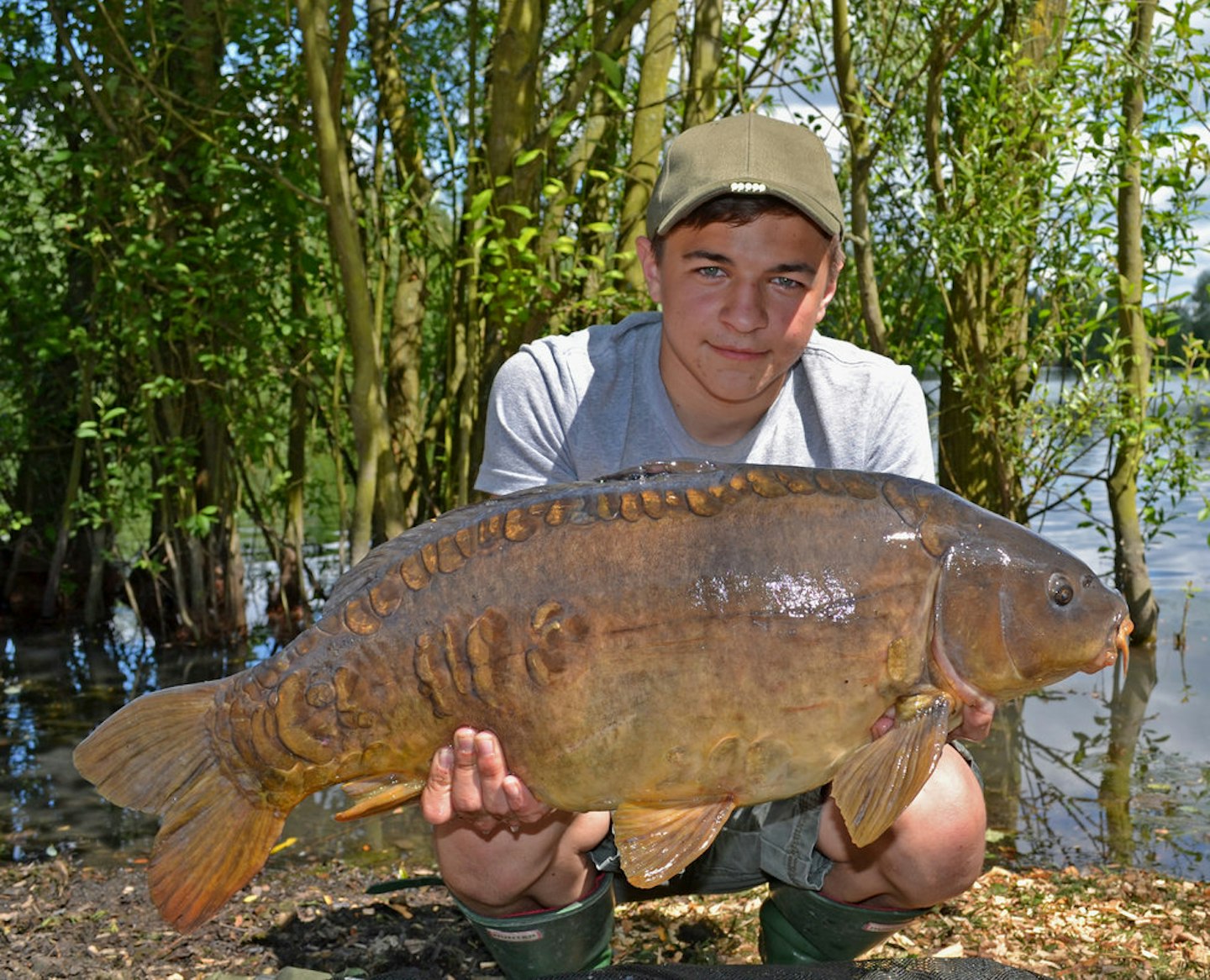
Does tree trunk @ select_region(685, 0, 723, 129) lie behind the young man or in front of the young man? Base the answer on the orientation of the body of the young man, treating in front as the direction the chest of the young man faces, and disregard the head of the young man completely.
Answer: behind

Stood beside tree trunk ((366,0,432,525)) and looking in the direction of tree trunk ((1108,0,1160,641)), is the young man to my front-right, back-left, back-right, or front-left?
front-right

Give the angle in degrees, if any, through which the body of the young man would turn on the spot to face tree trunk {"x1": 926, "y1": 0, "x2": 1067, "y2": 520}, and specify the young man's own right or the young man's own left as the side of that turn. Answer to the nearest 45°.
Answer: approximately 180°

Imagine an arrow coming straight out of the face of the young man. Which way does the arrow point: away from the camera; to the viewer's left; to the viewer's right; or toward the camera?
toward the camera

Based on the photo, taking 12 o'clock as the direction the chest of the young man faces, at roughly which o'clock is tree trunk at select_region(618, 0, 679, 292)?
The tree trunk is roughly at 6 o'clock from the young man.

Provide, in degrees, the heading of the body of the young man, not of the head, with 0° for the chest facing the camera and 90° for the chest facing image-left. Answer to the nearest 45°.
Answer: approximately 0°

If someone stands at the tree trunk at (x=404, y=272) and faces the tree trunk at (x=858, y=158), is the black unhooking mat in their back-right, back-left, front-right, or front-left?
front-right

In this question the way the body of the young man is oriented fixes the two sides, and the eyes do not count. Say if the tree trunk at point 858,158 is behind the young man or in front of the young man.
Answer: behind
